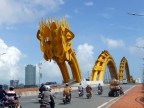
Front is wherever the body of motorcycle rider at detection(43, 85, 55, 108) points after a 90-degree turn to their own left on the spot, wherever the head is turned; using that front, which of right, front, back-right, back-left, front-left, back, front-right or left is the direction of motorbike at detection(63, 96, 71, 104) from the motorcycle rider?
front-right
